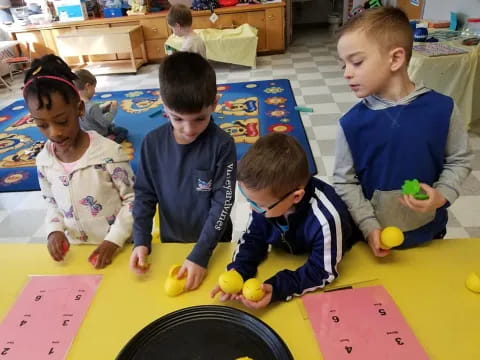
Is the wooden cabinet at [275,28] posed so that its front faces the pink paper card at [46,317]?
yes

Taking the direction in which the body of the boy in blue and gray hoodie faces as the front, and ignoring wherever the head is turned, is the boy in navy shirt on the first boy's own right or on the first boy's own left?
on the first boy's own right

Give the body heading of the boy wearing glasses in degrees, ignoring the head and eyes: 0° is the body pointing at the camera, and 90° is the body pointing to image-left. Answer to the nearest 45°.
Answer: approximately 45°

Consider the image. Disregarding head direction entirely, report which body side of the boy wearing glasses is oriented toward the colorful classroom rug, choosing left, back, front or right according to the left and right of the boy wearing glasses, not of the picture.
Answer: right

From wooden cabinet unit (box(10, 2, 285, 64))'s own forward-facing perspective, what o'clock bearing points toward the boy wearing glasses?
The boy wearing glasses is roughly at 12 o'clock from the wooden cabinet unit.

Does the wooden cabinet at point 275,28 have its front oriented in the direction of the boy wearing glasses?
yes

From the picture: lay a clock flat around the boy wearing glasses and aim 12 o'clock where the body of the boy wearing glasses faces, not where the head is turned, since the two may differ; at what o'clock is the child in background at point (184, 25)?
The child in background is roughly at 4 o'clock from the boy wearing glasses.
